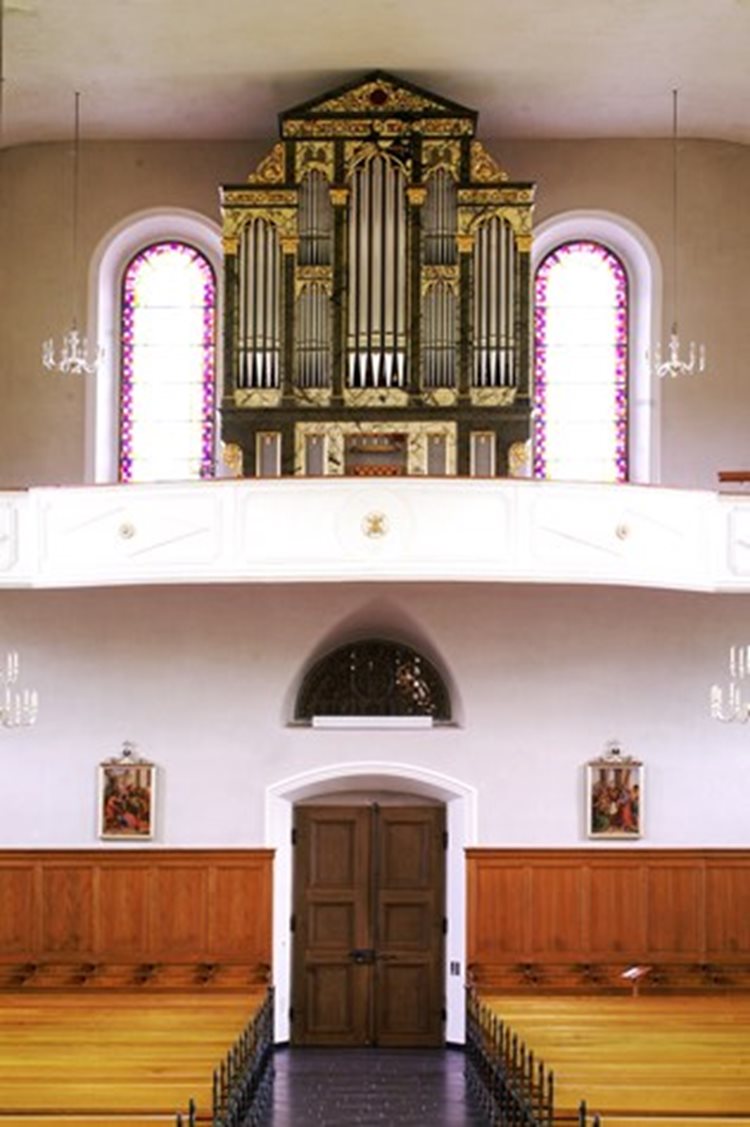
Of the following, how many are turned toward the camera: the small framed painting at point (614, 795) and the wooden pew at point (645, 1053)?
2

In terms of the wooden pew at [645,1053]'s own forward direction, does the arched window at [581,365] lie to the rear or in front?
to the rear

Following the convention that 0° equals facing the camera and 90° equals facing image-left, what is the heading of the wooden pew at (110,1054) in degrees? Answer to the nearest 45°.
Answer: approximately 0°

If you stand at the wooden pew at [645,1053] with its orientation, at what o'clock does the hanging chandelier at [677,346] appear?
The hanging chandelier is roughly at 6 o'clock from the wooden pew.

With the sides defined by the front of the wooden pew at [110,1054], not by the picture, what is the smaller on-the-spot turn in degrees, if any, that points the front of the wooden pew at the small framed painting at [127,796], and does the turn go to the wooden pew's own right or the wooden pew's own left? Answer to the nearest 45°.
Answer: approximately 180°

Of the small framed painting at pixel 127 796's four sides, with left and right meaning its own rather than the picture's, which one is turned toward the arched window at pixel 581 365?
left

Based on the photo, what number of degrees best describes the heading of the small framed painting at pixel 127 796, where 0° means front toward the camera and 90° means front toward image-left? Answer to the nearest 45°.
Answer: approximately 0°
